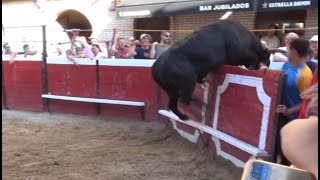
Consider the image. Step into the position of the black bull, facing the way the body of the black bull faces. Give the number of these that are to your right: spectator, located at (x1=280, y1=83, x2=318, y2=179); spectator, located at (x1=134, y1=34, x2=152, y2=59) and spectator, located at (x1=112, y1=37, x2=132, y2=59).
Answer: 1

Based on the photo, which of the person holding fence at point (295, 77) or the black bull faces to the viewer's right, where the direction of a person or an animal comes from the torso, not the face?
the black bull

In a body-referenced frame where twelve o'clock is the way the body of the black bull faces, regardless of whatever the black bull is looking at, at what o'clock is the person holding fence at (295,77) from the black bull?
The person holding fence is roughly at 2 o'clock from the black bull.

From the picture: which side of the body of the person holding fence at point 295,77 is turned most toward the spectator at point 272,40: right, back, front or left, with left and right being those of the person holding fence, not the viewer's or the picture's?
right

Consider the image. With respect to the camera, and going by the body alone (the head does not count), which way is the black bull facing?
to the viewer's right

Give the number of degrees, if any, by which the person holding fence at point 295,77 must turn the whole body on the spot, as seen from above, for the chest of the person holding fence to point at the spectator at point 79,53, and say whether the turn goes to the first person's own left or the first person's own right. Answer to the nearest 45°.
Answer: approximately 45° to the first person's own right

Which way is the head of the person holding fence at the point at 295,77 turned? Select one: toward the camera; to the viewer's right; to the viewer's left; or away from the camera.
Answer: to the viewer's left

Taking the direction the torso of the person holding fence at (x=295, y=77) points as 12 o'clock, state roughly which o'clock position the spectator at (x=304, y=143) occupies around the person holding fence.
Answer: The spectator is roughly at 9 o'clock from the person holding fence.

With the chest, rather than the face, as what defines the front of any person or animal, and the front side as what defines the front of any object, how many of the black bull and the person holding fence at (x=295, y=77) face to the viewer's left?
1

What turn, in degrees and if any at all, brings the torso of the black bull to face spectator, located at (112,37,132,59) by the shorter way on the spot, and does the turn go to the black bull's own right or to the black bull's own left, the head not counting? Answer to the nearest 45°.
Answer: approximately 135° to the black bull's own left

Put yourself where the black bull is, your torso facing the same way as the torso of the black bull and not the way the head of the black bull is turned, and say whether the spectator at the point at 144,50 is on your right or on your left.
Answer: on your left

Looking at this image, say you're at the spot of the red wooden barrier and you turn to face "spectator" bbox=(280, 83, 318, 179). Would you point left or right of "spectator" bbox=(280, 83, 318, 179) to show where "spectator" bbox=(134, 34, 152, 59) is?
left

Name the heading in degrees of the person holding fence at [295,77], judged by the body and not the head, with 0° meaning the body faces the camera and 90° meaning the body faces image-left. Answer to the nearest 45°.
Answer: approximately 90°

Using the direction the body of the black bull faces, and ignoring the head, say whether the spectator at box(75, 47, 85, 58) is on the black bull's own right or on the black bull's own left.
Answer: on the black bull's own left

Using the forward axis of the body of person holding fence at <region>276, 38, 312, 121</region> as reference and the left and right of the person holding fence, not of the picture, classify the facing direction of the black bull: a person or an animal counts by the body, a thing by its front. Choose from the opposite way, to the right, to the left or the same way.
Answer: the opposite way
